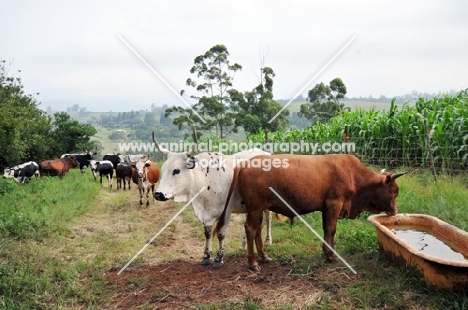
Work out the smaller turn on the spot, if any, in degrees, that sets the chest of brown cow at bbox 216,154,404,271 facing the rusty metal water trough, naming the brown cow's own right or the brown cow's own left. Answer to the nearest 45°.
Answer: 0° — it already faces it

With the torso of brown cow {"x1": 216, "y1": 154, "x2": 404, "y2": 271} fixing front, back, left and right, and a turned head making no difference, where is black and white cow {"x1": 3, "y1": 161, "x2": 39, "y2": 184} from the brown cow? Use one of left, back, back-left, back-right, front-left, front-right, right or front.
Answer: back-left

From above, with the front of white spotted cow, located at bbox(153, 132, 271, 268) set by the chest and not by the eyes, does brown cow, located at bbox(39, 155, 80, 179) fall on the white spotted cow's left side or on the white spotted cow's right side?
on the white spotted cow's right side

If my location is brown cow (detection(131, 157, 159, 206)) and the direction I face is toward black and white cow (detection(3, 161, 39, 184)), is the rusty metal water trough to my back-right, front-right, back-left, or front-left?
back-left

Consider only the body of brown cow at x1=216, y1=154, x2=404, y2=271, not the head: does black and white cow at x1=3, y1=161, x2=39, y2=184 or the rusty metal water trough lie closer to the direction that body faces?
the rusty metal water trough

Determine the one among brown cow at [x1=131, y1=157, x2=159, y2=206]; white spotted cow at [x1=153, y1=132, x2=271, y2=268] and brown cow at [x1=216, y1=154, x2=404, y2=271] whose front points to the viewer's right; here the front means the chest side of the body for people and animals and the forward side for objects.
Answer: brown cow at [x1=216, y1=154, x2=404, y2=271]

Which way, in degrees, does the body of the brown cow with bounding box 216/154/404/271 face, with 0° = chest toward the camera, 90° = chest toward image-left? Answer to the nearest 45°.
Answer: approximately 270°

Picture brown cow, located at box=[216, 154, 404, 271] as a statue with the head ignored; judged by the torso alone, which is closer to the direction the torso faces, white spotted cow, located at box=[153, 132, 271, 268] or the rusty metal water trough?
the rusty metal water trough

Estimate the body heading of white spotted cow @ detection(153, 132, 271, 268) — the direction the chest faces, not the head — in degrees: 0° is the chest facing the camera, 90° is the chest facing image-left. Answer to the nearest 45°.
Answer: approximately 45°
